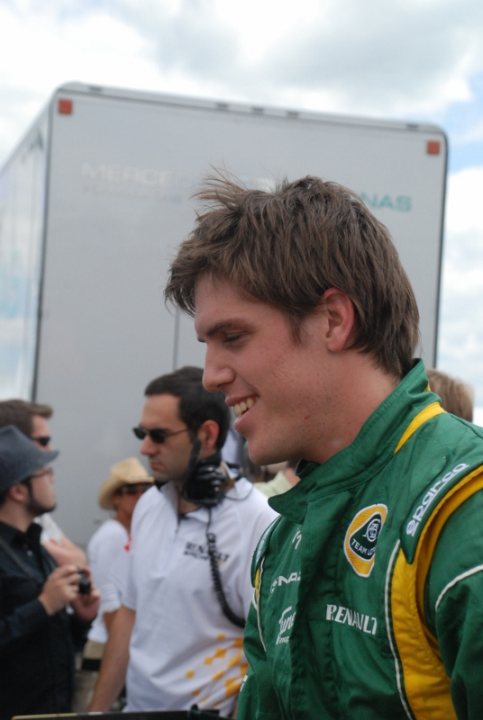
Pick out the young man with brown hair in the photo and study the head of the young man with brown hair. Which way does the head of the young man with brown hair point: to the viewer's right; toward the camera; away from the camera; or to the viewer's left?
to the viewer's left

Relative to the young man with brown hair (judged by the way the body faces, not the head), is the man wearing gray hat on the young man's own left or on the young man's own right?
on the young man's own right

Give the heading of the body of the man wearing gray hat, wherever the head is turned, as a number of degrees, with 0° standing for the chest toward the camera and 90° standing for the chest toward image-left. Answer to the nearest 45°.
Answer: approximately 270°

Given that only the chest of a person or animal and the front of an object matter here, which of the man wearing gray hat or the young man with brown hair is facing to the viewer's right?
the man wearing gray hat
